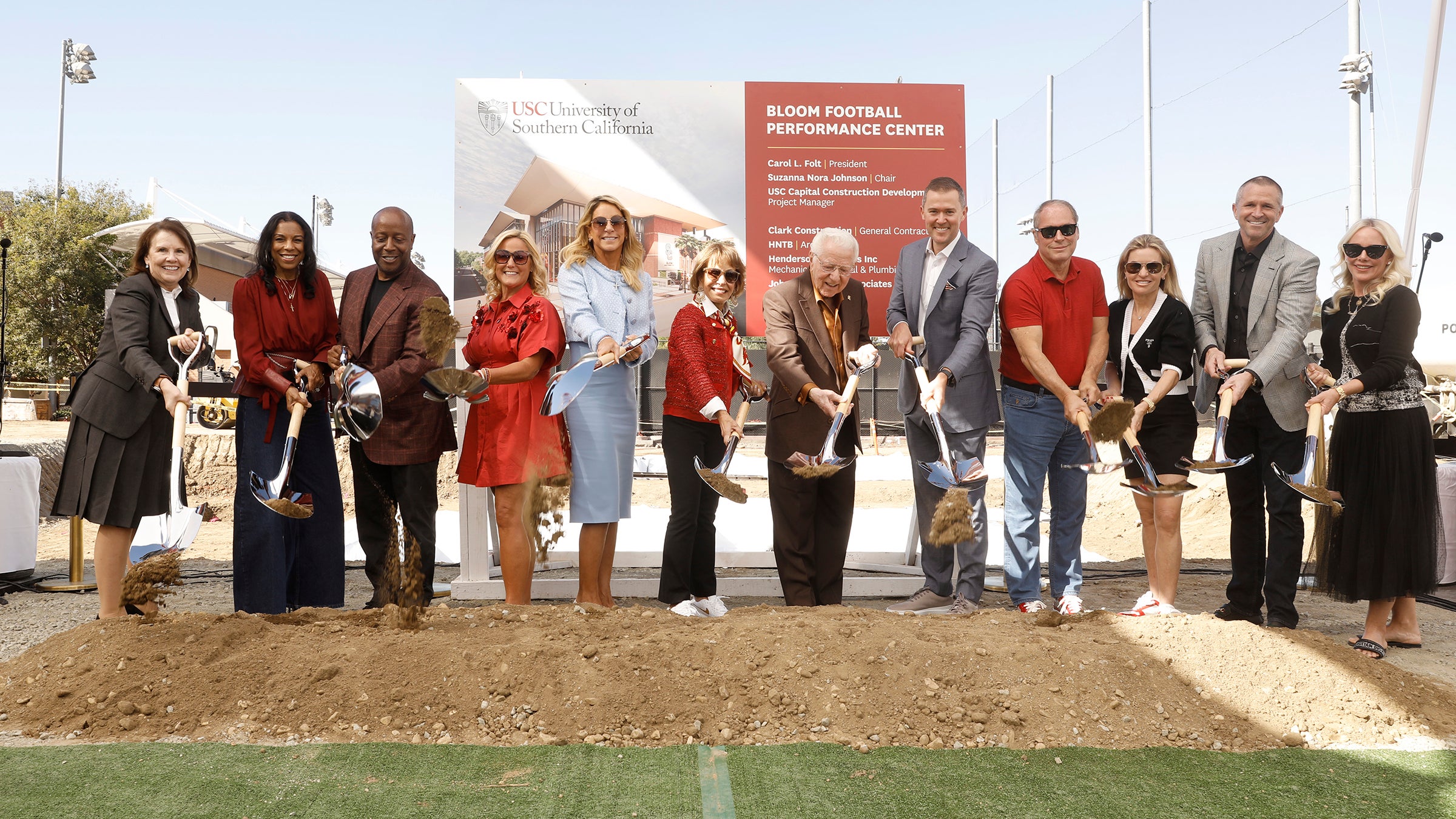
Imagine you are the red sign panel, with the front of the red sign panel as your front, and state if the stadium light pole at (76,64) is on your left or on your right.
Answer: on your right

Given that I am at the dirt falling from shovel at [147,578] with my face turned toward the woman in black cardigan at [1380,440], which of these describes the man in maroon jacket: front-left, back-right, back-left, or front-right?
front-left

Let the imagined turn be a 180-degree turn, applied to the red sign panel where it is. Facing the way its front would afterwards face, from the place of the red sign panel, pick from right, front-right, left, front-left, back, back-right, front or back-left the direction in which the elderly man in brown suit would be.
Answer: back

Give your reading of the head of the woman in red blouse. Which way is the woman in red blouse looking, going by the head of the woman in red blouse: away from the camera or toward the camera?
toward the camera

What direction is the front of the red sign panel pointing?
toward the camera

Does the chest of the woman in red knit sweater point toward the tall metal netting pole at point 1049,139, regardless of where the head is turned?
no

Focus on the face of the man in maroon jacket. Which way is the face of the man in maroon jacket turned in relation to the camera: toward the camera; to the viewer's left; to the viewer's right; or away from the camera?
toward the camera

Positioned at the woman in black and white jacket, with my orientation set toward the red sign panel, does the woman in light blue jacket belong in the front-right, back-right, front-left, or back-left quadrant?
front-left

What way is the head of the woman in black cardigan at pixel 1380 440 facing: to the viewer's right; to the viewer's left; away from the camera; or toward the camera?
toward the camera

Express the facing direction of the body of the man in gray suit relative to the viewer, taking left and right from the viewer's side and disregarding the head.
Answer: facing the viewer and to the left of the viewer

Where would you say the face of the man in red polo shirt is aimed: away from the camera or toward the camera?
toward the camera

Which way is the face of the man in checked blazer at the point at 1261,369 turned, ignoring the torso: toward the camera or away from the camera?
toward the camera

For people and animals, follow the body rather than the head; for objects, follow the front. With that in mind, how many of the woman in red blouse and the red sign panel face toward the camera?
2
